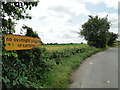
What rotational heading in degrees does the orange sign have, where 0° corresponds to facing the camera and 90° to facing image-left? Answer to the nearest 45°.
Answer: approximately 315°

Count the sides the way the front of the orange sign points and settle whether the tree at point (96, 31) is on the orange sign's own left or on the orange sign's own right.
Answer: on the orange sign's own left
